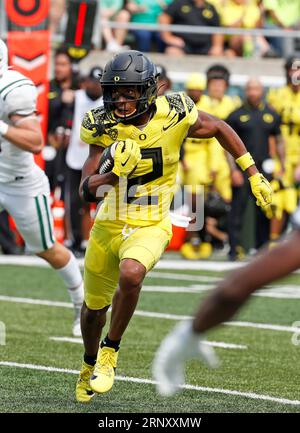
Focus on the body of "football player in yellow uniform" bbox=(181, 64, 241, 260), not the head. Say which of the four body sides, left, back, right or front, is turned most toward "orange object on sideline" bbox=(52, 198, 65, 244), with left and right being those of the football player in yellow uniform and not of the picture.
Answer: right

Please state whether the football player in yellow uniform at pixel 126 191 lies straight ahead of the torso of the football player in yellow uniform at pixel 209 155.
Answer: yes

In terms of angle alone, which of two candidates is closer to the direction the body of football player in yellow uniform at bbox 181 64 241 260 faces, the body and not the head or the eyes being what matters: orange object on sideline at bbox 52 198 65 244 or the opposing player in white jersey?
the opposing player in white jersey

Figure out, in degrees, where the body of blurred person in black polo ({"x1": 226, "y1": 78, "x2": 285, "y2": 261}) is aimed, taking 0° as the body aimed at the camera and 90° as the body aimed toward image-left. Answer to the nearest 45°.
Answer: approximately 0°

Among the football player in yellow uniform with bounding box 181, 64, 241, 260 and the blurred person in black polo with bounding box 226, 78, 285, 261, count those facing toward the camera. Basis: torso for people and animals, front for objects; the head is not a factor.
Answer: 2
